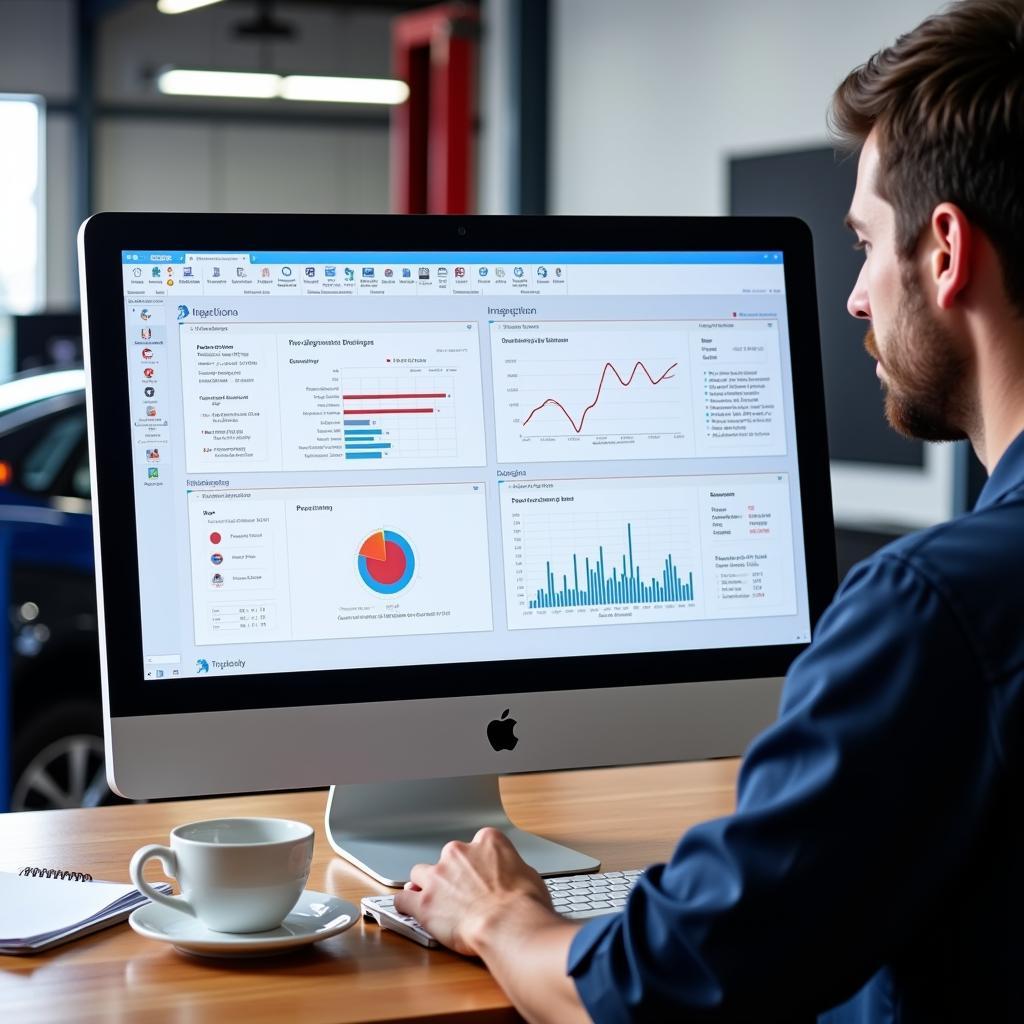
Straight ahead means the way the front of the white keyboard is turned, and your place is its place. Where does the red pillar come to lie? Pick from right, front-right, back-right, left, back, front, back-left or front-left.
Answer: back-left

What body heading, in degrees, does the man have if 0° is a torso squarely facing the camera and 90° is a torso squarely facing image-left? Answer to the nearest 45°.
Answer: approximately 135°

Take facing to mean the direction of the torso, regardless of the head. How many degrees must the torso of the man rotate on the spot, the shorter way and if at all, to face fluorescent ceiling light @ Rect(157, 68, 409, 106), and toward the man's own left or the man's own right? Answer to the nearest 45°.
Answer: approximately 45° to the man's own right

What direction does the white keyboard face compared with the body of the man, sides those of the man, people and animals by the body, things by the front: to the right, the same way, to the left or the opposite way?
the opposite way

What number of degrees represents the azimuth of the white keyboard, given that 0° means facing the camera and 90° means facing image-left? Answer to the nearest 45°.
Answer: approximately 315°

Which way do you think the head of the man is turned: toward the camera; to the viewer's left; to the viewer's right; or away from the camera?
to the viewer's left

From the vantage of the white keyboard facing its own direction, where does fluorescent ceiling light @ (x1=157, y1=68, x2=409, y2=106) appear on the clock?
The fluorescent ceiling light is roughly at 7 o'clock from the white keyboard.
